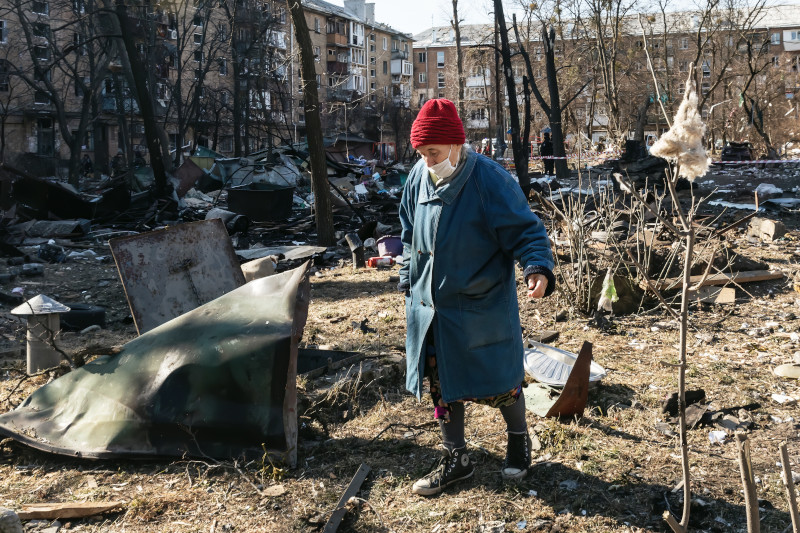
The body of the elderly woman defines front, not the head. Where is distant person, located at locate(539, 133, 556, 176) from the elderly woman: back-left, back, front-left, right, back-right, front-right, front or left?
back-right

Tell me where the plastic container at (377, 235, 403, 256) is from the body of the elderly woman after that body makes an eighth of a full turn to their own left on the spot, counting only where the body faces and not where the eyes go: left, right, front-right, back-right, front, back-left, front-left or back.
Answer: back

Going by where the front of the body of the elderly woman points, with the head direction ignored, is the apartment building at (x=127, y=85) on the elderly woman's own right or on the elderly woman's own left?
on the elderly woman's own right

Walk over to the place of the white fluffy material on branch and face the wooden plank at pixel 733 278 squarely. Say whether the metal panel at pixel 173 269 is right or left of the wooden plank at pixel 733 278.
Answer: left

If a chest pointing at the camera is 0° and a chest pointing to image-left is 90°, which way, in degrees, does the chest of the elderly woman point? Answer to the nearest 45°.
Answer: approximately 45°

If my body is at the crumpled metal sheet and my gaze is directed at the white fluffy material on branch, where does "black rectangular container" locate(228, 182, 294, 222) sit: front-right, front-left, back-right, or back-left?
back-left

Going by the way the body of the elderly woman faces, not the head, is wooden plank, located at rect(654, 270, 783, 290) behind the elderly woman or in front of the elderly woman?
behind

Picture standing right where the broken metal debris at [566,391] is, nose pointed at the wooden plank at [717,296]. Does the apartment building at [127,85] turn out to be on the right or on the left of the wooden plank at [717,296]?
left

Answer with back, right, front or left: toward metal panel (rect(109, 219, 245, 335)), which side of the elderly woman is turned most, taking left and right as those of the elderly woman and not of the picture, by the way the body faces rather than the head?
right

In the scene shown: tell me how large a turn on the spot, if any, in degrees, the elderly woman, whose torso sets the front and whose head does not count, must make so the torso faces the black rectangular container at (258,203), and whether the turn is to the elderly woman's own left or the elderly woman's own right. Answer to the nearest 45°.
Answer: approximately 135° to the elderly woman's own right

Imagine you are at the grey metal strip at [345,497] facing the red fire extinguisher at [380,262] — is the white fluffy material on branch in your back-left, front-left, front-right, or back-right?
back-right
